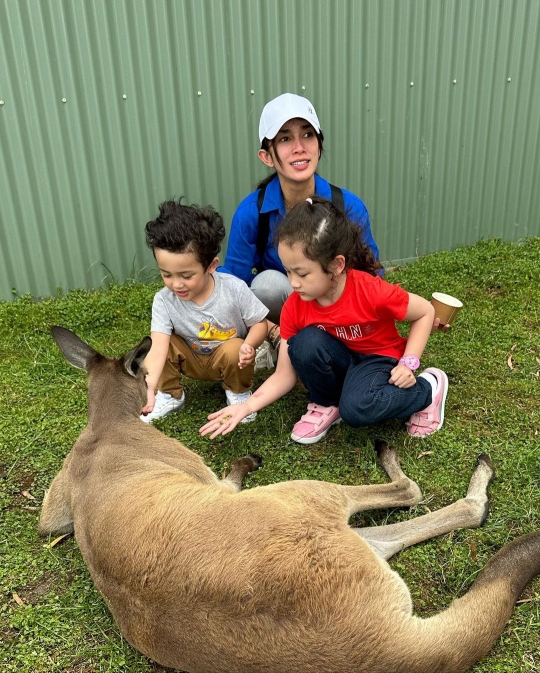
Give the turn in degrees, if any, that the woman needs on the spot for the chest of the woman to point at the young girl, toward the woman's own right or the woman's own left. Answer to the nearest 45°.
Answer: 0° — they already face them

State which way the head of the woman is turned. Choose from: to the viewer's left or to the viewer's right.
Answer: to the viewer's right

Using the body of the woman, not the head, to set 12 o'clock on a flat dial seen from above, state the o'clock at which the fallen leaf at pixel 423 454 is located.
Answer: The fallen leaf is roughly at 11 o'clock from the woman.

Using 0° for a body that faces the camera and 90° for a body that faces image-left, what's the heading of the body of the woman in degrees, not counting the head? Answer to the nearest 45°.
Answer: approximately 0°

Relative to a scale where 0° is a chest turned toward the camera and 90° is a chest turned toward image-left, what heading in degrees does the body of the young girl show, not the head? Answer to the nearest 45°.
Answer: approximately 45°

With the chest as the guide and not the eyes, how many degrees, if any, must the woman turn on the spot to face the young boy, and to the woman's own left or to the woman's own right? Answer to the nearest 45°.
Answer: approximately 45° to the woman's own right
